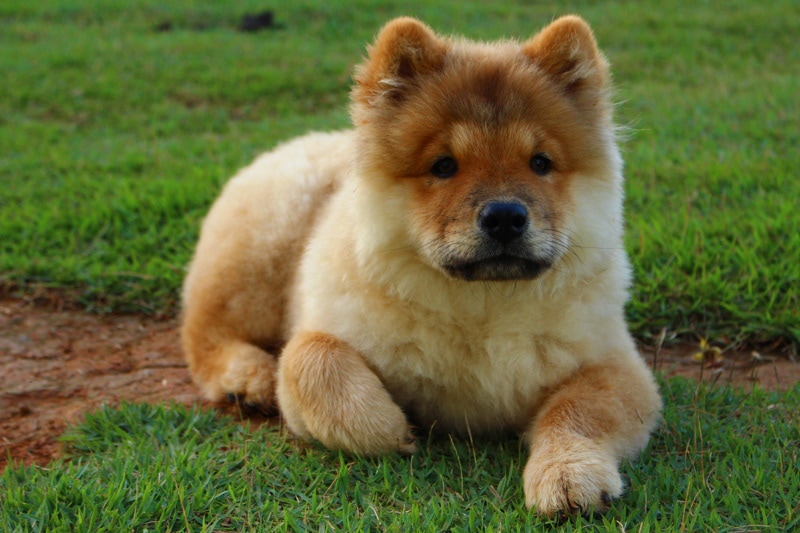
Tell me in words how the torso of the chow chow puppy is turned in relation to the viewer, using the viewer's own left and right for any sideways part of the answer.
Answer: facing the viewer and to the right of the viewer
